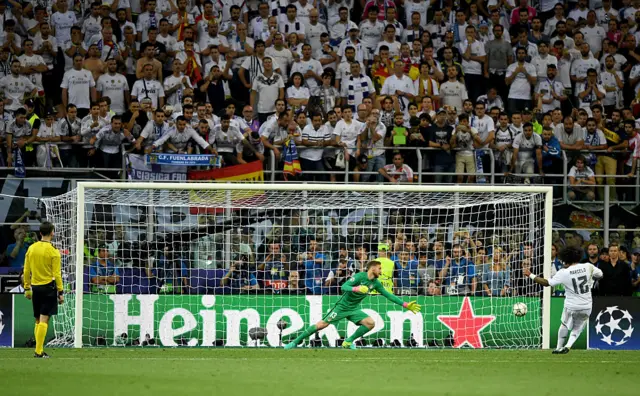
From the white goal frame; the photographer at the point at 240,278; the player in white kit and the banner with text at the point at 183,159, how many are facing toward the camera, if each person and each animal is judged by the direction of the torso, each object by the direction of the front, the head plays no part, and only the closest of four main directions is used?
3

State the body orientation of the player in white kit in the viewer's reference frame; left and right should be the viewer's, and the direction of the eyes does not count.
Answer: facing away from the viewer and to the left of the viewer

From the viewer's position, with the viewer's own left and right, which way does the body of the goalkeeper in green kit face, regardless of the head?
facing the viewer and to the right of the viewer

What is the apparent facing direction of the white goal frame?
toward the camera

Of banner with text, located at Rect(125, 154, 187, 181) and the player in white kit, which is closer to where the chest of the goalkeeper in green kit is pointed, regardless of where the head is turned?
the player in white kit

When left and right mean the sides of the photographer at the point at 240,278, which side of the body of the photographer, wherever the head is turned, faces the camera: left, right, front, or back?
front

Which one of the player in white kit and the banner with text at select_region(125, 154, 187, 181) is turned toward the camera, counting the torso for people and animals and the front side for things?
the banner with text

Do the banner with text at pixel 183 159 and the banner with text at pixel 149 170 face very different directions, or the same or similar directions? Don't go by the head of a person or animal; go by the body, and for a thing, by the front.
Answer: same or similar directions

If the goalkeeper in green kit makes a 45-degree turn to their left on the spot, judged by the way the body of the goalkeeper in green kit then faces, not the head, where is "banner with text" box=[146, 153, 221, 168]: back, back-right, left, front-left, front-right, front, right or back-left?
back-left

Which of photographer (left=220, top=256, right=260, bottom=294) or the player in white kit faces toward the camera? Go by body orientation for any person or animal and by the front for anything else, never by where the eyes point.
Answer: the photographer

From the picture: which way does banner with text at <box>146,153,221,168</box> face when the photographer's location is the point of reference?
facing the viewer
